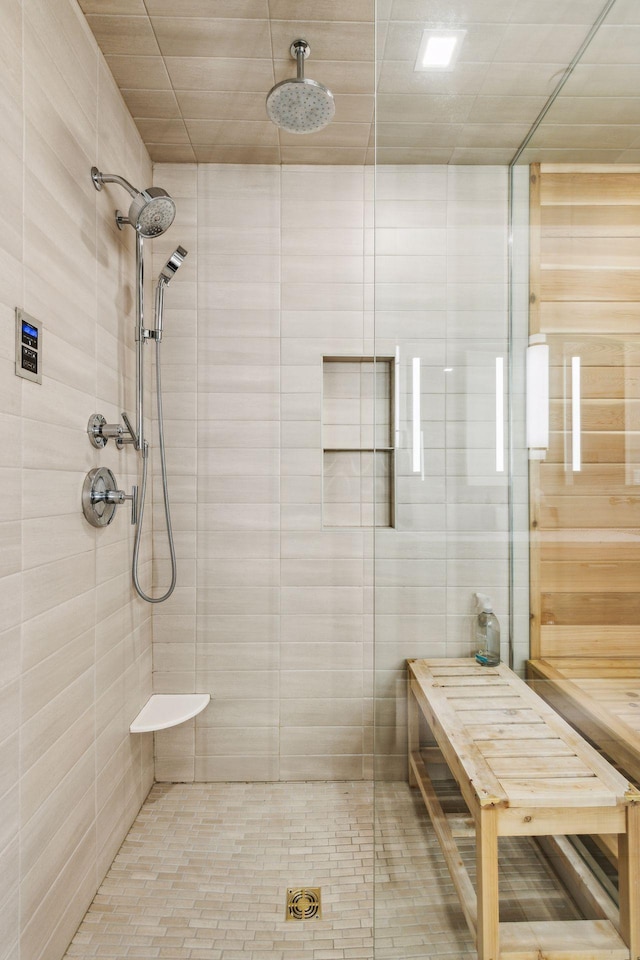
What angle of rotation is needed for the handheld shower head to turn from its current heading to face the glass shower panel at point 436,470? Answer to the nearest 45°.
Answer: approximately 45° to its right

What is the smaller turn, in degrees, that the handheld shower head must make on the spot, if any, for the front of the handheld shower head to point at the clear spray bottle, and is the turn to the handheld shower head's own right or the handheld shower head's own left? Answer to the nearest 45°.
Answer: approximately 45° to the handheld shower head's own right

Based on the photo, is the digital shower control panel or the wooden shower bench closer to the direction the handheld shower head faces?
the wooden shower bench

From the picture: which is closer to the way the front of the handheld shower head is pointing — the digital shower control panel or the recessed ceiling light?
the recessed ceiling light

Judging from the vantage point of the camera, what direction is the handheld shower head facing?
facing to the right of the viewer

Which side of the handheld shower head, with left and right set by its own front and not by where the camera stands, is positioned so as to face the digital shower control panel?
right
